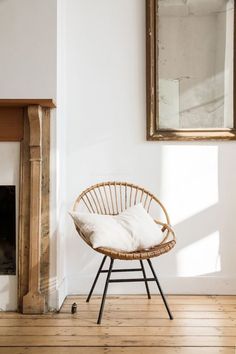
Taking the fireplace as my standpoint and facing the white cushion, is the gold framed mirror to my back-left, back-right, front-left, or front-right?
front-left

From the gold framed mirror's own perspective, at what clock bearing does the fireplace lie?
The fireplace is roughly at 2 o'clock from the gold framed mirror.

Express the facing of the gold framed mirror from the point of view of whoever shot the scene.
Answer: facing the viewer

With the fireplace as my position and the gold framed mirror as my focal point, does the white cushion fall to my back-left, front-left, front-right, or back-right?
front-right
